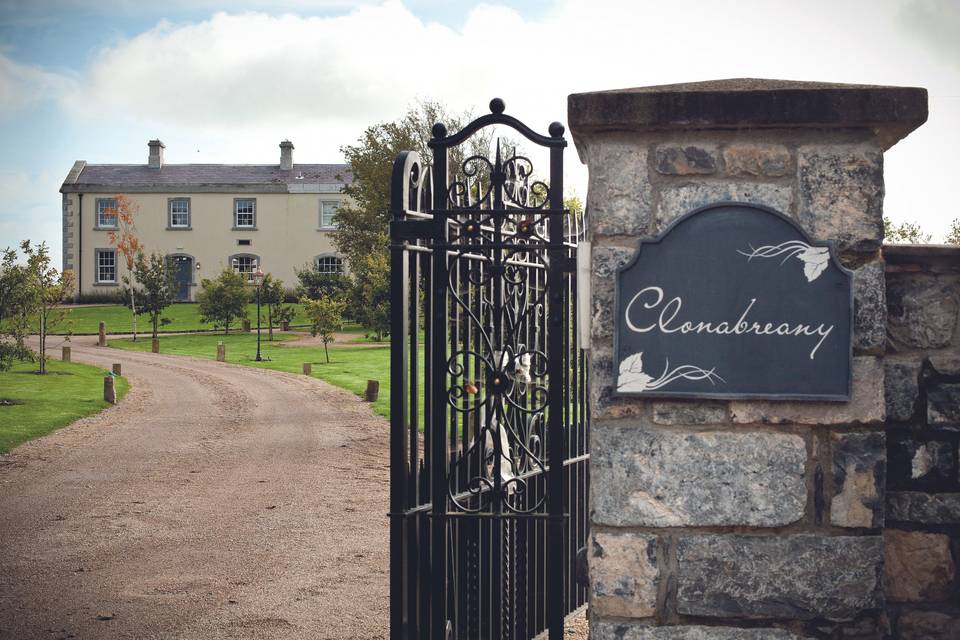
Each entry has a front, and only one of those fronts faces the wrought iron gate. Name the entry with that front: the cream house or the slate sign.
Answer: the cream house

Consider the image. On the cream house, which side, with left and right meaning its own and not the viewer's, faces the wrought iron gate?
front

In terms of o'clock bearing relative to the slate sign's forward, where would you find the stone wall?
The stone wall is roughly at 8 o'clock from the slate sign.

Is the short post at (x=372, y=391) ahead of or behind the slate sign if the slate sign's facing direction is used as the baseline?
behind

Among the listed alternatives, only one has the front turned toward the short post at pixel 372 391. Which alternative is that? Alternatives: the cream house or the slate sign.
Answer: the cream house

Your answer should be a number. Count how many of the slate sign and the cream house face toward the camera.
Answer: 2

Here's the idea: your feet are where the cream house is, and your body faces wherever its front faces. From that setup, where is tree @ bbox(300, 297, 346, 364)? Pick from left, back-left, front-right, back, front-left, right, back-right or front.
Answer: front

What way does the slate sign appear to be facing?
toward the camera

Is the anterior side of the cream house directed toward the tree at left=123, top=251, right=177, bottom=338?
yes

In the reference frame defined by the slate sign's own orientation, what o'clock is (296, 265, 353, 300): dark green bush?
The dark green bush is roughly at 5 o'clock from the slate sign.

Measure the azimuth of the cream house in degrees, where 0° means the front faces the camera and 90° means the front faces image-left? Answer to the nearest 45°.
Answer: approximately 0°

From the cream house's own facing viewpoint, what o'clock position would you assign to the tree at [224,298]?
The tree is roughly at 12 o'clock from the cream house.

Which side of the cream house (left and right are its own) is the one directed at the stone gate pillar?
front
